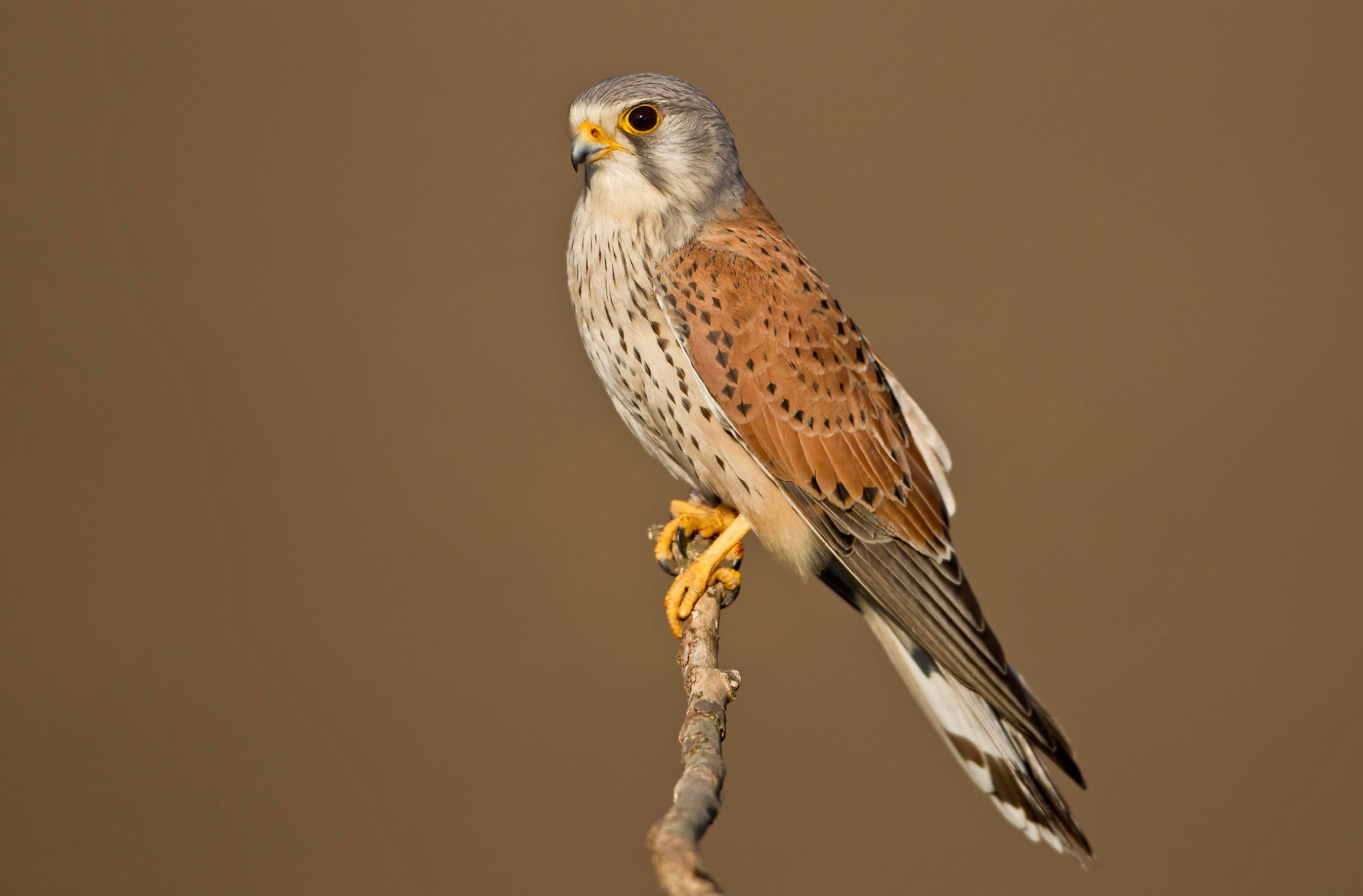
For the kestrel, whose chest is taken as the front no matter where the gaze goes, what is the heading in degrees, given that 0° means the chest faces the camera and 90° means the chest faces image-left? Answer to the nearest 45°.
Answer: approximately 90°
